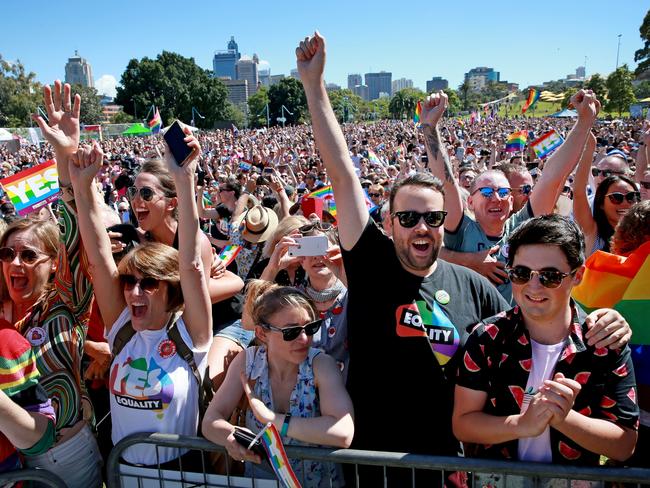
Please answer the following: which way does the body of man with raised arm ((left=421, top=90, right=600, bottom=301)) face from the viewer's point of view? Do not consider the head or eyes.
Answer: toward the camera

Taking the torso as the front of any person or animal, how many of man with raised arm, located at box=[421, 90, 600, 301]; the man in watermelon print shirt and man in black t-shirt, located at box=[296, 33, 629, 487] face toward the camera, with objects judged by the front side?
3

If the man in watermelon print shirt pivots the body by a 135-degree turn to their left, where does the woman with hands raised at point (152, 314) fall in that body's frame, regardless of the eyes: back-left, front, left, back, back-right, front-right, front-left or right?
back-left

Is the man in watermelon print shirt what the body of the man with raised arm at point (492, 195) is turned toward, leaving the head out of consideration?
yes

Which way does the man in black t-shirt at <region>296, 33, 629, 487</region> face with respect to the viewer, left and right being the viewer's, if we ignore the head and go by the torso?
facing the viewer

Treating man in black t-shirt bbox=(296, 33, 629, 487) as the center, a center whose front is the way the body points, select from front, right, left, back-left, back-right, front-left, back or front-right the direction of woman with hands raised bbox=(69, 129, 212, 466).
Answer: right

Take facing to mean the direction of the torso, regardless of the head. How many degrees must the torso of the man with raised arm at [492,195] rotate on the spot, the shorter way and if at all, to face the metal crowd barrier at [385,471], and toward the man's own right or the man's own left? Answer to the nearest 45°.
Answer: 0° — they already face it

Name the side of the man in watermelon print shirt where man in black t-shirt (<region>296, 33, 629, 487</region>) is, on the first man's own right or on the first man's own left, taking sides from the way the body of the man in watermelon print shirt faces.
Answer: on the first man's own right
